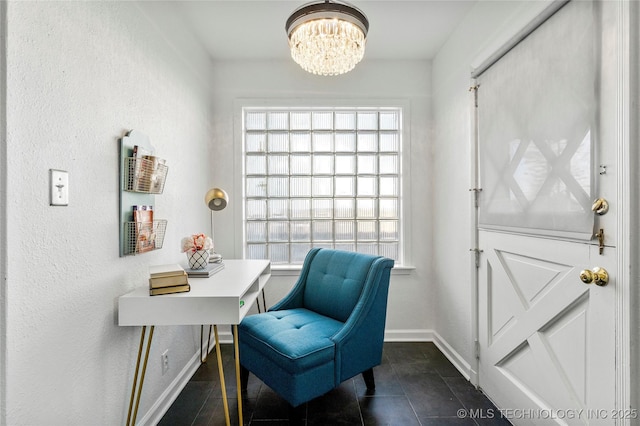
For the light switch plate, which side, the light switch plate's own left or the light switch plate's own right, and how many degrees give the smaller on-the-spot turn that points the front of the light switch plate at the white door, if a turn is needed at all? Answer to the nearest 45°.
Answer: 0° — it already faces it

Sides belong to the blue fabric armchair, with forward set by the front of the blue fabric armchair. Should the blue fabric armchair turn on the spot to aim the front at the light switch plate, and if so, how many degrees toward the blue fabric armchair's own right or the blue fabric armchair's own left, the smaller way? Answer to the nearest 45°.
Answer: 0° — it already faces it

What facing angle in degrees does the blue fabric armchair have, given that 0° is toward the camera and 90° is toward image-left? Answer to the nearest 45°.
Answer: approximately 45°

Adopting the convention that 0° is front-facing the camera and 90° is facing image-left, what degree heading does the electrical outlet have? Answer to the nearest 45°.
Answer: approximately 315°

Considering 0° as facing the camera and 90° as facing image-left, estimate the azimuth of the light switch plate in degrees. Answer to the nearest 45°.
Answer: approximately 315°

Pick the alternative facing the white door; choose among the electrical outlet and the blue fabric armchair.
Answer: the electrical outlet

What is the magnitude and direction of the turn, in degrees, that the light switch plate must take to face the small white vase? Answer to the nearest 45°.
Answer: approximately 90° to its left

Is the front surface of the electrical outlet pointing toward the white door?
yes
